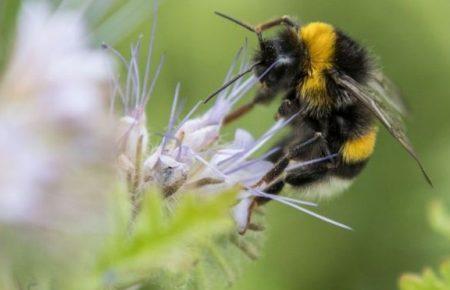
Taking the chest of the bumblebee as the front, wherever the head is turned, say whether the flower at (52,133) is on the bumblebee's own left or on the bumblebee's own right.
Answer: on the bumblebee's own left

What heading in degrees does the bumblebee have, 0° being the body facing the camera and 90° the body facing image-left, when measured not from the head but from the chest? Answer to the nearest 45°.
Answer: approximately 90°

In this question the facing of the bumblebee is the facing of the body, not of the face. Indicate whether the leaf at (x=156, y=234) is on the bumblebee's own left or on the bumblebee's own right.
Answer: on the bumblebee's own left
